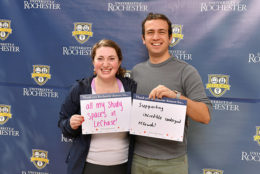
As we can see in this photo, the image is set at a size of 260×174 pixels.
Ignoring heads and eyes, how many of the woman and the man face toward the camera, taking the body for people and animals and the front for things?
2

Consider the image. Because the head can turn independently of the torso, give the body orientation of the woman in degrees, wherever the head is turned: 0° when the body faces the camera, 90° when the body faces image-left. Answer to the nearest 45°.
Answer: approximately 0°
